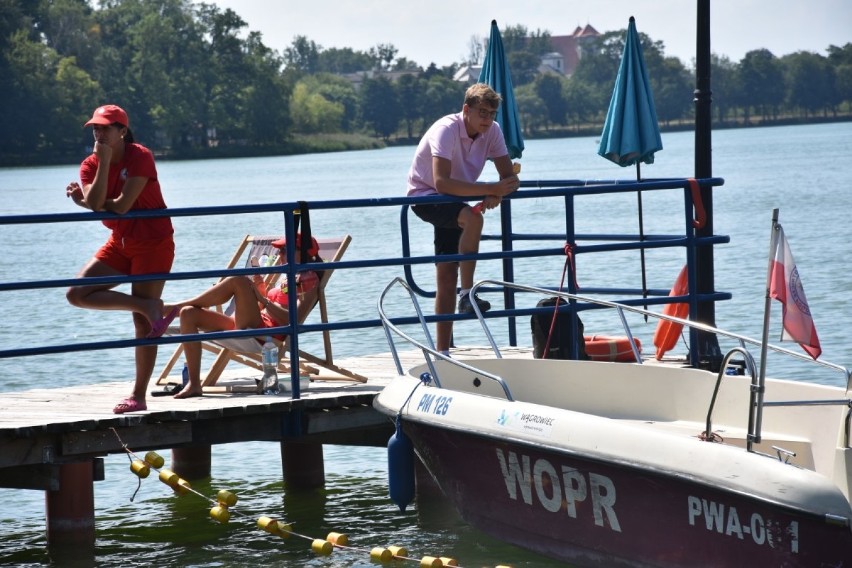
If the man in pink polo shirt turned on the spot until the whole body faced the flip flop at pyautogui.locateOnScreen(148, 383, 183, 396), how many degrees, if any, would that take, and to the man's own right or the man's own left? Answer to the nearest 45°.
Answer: approximately 135° to the man's own right

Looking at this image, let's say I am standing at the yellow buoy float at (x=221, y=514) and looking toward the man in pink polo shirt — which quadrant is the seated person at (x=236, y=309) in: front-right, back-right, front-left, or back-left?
front-left

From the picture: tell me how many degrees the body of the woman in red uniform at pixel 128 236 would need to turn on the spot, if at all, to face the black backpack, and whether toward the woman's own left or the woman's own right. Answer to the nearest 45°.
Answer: approximately 135° to the woman's own left

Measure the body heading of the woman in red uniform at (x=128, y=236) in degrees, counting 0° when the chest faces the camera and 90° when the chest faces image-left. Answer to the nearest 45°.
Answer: approximately 45°

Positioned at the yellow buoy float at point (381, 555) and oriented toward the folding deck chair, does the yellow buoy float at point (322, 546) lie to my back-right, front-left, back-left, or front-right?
front-left

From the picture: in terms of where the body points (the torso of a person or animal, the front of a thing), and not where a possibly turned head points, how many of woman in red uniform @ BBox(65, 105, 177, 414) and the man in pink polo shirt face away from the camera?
0

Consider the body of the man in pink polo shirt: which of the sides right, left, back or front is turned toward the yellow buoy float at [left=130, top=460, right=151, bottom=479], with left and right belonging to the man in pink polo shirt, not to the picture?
right

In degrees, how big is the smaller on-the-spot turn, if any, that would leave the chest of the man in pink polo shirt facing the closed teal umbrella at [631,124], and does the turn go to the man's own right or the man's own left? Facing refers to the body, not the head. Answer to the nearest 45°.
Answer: approximately 90° to the man's own left

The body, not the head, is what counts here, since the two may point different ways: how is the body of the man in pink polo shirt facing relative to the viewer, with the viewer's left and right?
facing the viewer and to the right of the viewer

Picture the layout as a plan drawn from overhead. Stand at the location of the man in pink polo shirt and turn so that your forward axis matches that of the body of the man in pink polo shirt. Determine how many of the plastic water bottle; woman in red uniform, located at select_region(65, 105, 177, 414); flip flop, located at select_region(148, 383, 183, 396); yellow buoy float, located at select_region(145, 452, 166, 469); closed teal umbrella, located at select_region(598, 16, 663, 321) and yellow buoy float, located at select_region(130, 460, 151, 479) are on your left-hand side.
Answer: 1
